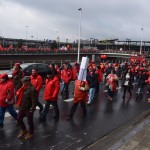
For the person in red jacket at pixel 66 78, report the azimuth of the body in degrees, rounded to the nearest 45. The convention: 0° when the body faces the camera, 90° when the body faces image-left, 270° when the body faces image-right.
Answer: approximately 45°

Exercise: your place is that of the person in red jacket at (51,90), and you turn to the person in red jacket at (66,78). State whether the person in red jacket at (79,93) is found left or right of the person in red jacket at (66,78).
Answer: right

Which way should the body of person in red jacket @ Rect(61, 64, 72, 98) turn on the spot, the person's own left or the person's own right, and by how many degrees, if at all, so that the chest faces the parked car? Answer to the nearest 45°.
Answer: approximately 90° to the person's own right

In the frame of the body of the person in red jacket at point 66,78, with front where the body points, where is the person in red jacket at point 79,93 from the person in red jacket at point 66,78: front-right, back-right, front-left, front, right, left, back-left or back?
front-left

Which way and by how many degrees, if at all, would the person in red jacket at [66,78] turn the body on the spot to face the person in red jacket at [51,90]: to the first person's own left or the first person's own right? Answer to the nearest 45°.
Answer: approximately 45° to the first person's own left

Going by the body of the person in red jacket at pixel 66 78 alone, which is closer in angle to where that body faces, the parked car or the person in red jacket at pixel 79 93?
the person in red jacket
